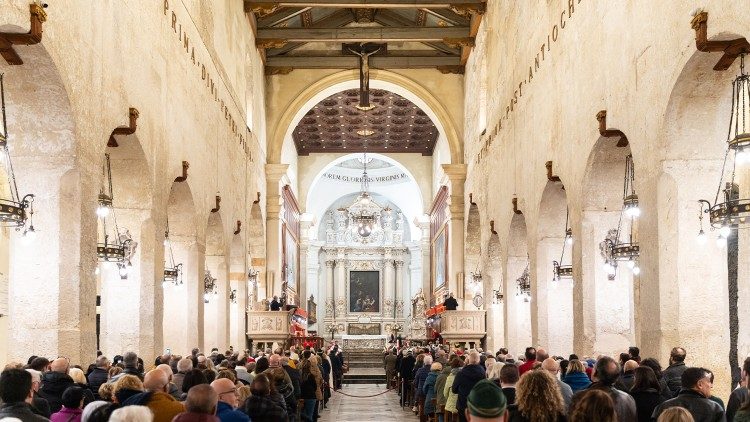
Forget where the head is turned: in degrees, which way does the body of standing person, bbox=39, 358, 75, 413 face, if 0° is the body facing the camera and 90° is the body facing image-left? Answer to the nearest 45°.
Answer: approximately 180°

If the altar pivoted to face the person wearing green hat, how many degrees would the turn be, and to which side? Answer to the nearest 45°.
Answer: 0° — it already faces them

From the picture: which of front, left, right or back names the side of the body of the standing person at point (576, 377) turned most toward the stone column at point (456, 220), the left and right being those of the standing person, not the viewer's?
front

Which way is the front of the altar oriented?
toward the camera

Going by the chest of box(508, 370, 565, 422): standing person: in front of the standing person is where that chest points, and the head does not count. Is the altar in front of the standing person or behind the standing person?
in front

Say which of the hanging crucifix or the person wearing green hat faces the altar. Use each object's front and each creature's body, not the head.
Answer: the person wearing green hat

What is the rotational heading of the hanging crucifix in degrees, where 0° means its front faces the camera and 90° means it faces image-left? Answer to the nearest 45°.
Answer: approximately 0°

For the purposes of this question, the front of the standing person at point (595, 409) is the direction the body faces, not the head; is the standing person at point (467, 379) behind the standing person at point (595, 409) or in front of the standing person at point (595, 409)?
in front

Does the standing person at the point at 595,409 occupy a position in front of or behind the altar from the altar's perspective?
in front

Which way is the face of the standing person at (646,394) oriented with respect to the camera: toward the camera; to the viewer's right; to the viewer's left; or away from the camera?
away from the camera

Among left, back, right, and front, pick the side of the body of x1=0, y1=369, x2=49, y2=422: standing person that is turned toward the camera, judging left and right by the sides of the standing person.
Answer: back

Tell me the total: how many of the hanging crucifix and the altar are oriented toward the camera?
2

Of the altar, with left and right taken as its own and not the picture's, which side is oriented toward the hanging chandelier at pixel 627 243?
front

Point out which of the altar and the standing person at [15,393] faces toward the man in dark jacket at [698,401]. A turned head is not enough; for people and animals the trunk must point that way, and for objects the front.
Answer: the altar

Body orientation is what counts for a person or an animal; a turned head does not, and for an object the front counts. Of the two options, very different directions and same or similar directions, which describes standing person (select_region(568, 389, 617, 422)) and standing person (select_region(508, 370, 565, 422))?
same or similar directions

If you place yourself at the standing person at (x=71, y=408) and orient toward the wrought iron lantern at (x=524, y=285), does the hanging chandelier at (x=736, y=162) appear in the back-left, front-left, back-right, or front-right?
front-right

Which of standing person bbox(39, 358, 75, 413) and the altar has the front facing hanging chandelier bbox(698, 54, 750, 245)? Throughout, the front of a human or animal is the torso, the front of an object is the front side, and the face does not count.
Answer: the altar

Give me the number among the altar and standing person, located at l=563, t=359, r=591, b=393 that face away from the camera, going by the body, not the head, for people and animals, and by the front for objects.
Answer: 1

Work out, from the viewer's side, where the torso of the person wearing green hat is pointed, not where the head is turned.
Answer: away from the camera
